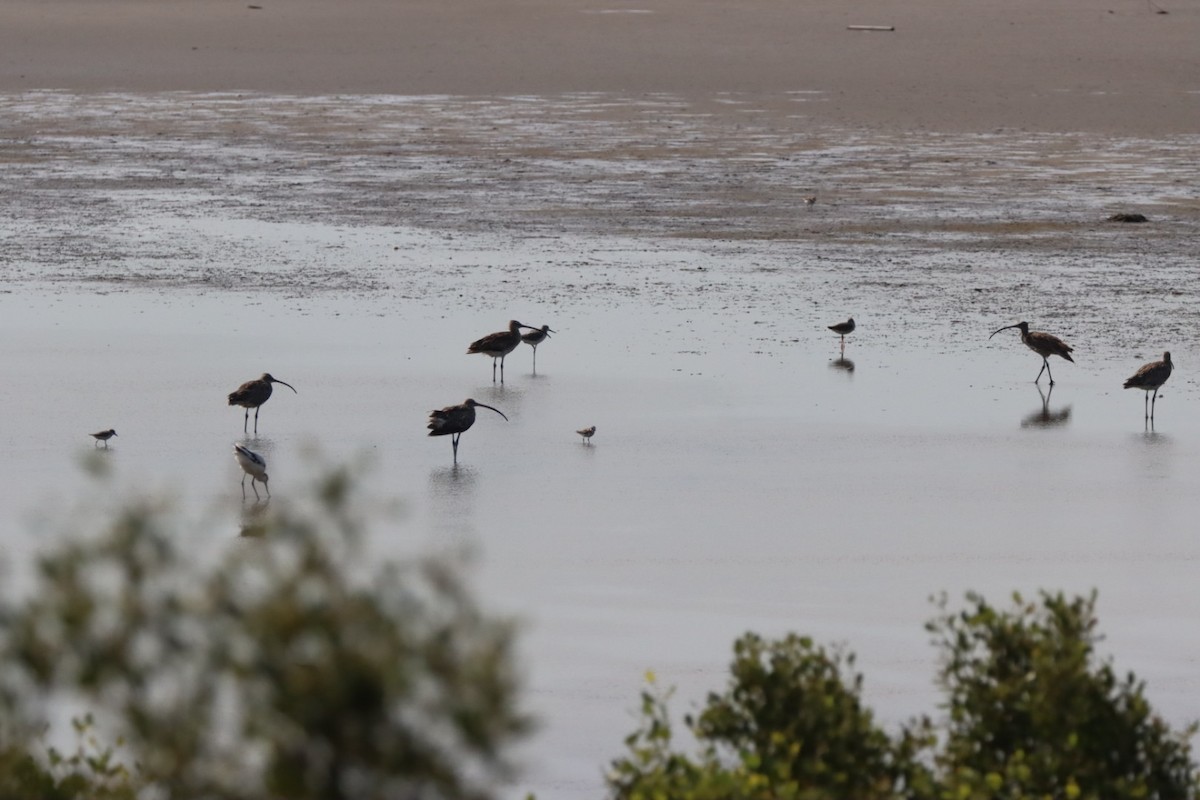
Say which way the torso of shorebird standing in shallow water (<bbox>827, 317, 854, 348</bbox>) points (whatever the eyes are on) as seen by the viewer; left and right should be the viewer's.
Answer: facing to the right of the viewer

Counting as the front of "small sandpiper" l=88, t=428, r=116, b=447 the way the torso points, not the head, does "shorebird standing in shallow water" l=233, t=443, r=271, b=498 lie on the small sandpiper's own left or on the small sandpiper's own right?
on the small sandpiper's own right

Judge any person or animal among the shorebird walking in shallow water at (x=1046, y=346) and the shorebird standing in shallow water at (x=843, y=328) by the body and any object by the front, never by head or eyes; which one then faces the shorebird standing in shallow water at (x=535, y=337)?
the shorebird walking in shallow water at (x=1046, y=346)

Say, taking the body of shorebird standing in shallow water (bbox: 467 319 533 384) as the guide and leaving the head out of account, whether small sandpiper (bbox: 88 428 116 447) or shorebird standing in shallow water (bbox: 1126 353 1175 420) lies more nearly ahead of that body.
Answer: the shorebird standing in shallow water

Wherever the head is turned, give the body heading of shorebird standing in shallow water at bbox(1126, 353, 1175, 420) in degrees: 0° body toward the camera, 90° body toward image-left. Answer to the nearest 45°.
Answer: approximately 270°

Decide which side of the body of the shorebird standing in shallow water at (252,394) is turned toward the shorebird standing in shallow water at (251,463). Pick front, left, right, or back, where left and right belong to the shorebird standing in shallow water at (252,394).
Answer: right

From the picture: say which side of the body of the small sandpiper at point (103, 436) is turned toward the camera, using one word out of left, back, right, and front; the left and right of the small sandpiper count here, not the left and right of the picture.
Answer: right

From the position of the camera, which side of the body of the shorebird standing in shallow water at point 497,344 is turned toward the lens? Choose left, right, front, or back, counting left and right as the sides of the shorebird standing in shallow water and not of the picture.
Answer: right

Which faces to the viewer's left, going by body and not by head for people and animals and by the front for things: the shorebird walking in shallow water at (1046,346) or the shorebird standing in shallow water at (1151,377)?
the shorebird walking in shallow water at (1046,346)

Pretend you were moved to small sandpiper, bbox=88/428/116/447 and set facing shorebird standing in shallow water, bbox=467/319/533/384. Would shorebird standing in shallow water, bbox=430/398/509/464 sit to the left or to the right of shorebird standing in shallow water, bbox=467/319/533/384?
right

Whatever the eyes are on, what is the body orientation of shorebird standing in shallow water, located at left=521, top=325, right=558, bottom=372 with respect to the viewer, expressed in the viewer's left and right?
facing to the right of the viewer

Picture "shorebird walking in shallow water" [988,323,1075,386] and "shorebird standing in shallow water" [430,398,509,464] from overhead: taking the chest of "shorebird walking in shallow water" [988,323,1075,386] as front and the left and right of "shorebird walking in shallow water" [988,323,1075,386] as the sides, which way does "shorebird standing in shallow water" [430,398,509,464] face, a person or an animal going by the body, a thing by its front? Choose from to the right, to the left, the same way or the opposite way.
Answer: the opposite way
